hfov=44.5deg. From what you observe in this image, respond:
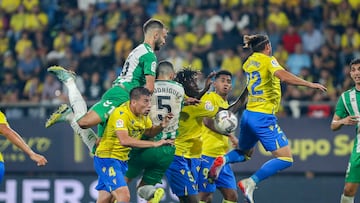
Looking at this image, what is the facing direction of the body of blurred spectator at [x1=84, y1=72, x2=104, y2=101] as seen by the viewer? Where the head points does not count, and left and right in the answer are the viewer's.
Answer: facing the viewer

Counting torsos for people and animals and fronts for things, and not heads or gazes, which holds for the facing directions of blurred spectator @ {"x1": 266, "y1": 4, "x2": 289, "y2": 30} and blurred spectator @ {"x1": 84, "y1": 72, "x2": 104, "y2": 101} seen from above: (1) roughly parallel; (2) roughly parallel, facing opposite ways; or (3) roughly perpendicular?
roughly parallel

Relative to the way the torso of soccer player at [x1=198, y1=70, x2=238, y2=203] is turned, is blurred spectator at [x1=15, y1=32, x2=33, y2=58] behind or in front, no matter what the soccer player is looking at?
behind

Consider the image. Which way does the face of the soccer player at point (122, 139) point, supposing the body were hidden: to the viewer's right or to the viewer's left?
to the viewer's right

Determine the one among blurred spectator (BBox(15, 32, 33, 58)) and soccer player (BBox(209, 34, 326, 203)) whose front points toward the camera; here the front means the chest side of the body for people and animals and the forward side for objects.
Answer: the blurred spectator

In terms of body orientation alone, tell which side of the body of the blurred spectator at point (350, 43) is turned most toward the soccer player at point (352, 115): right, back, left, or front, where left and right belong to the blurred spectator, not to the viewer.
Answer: front

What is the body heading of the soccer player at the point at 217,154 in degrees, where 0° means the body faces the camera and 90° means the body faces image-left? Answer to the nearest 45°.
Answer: approximately 315°

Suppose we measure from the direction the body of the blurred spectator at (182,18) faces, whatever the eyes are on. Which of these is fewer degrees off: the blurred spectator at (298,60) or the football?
the football

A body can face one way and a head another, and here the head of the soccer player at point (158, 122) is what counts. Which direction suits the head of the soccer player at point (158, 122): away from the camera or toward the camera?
away from the camera

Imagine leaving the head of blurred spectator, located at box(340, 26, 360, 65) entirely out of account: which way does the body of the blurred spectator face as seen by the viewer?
toward the camera

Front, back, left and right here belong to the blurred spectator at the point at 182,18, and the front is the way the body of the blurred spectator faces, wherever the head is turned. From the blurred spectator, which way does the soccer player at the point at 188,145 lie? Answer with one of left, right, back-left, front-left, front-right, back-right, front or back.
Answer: front

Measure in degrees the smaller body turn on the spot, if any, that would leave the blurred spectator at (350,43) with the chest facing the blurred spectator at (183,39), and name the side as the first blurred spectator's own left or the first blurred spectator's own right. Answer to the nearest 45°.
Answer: approximately 90° to the first blurred spectator's own right

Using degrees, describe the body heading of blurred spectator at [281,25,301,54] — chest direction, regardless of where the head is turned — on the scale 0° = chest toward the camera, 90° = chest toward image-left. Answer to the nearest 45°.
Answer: approximately 0°

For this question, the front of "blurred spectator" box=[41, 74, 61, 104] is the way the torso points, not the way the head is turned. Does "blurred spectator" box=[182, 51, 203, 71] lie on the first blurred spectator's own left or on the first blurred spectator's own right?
on the first blurred spectator's own left
